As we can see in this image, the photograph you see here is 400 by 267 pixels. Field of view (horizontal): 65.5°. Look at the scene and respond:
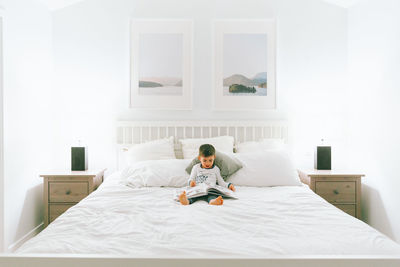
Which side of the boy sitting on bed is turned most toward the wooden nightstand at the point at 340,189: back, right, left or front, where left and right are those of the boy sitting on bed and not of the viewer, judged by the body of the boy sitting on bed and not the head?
left

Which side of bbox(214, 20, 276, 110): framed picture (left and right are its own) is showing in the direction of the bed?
front

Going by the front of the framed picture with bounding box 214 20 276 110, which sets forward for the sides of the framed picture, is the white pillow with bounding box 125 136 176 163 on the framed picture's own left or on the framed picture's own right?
on the framed picture's own right

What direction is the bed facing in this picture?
toward the camera

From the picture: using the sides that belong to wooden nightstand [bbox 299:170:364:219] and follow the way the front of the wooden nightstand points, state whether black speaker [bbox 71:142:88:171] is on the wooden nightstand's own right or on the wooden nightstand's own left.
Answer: on the wooden nightstand's own right

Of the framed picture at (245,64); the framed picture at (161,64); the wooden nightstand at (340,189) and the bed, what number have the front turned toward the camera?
4

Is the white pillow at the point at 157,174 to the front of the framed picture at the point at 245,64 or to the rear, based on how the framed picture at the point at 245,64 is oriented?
to the front

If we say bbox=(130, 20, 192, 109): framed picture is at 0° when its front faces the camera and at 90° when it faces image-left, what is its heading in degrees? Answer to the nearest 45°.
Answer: approximately 0°

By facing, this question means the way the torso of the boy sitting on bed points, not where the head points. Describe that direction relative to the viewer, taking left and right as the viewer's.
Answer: facing the viewer

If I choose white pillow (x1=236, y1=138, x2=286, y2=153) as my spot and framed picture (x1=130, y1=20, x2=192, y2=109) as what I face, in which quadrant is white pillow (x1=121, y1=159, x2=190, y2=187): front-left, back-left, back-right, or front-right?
front-left

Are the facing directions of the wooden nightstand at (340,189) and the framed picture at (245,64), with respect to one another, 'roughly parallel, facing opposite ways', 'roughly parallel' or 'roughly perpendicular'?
roughly parallel

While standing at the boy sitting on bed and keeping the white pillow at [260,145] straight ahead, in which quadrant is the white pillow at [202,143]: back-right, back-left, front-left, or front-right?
front-left

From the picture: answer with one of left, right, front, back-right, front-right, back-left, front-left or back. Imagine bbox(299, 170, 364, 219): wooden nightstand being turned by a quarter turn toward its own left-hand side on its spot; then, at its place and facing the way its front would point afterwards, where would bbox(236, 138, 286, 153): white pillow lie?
back

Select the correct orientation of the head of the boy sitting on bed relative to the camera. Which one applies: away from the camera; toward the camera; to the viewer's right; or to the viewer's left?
toward the camera
